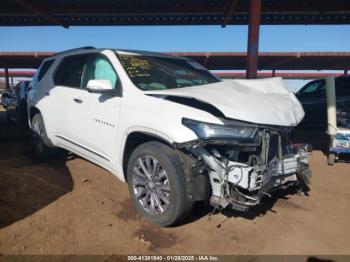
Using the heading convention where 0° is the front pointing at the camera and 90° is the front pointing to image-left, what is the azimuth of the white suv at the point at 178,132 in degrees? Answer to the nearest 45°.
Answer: approximately 315°

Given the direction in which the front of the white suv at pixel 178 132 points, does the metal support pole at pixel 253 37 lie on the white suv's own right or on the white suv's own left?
on the white suv's own left

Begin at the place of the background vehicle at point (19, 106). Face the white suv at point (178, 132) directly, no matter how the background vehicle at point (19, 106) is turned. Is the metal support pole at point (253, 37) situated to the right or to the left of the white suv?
left
